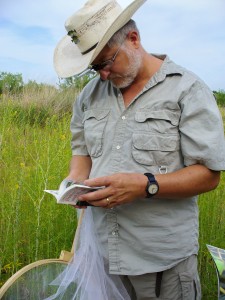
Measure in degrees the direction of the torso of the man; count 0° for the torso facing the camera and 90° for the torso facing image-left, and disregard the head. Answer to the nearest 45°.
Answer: approximately 45°
